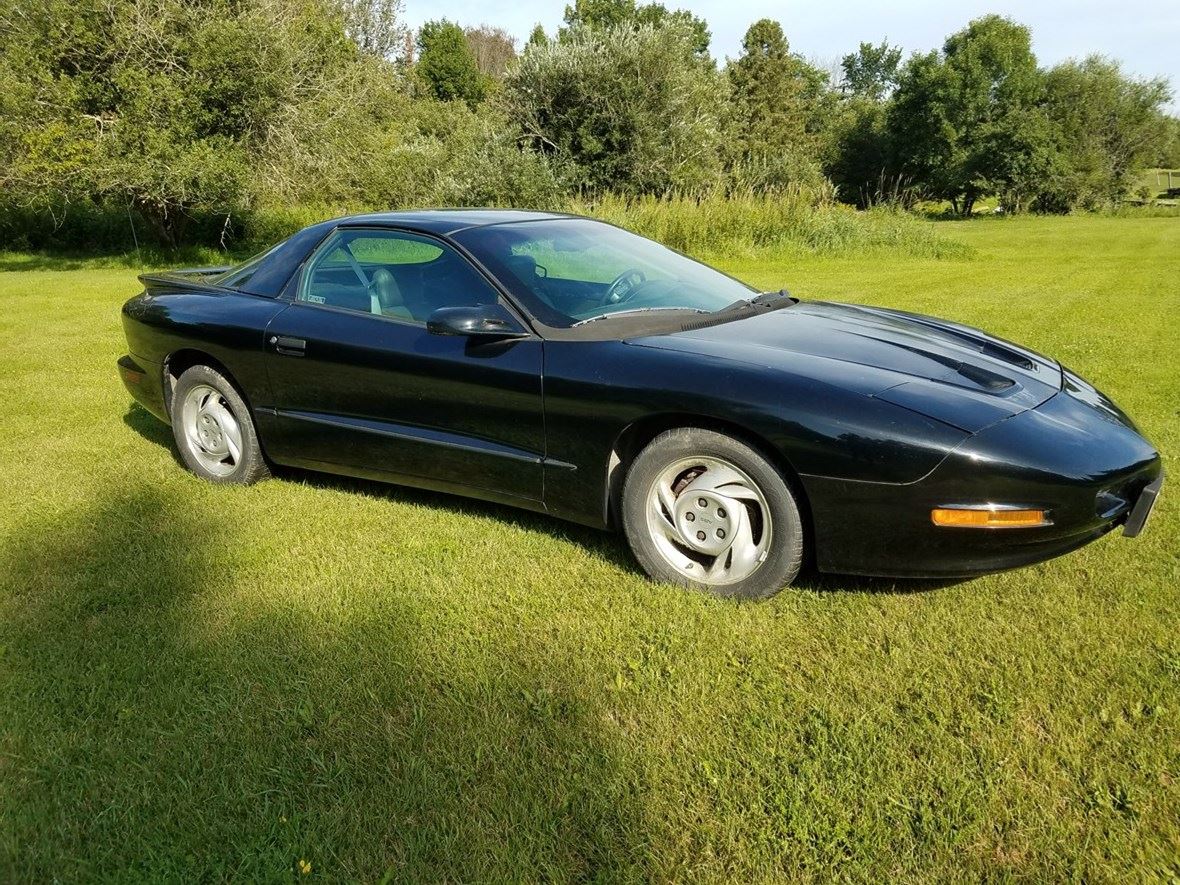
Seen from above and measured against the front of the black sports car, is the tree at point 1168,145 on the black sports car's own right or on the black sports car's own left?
on the black sports car's own left

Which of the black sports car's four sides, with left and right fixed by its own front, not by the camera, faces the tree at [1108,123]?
left

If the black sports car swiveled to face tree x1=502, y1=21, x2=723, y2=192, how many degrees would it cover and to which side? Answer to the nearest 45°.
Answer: approximately 135° to its left

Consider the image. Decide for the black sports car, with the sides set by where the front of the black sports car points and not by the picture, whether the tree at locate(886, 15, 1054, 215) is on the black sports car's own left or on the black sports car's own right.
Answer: on the black sports car's own left

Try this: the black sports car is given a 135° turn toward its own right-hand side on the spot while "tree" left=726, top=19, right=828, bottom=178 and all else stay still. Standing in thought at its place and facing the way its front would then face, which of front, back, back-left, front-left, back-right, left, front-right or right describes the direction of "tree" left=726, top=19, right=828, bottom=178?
right

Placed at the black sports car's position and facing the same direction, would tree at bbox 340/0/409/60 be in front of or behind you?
behind

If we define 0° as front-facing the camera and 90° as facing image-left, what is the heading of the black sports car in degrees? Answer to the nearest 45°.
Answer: approximately 315°

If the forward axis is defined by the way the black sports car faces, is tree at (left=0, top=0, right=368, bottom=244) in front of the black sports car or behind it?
behind
